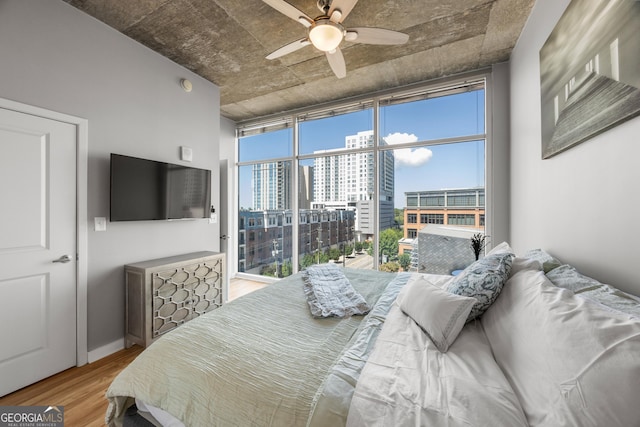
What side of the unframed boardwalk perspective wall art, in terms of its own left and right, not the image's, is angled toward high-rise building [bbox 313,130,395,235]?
right

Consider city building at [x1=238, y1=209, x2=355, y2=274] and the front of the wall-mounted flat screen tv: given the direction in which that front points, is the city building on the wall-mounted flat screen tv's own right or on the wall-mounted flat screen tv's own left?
on the wall-mounted flat screen tv's own left

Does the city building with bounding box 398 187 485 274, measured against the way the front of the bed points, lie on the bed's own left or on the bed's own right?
on the bed's own right

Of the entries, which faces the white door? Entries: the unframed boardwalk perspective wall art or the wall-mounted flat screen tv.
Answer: the unframed boardwalk perspective wall art

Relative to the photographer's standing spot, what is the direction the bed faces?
facing to the left of the viewer

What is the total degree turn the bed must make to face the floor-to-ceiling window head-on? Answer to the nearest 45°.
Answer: approximately 90° to its right

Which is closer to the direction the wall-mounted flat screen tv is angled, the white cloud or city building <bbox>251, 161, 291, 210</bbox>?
the white cloud

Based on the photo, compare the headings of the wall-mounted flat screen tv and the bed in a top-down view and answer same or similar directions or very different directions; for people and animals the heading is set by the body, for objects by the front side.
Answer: very different directions

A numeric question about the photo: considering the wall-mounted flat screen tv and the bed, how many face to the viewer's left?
1

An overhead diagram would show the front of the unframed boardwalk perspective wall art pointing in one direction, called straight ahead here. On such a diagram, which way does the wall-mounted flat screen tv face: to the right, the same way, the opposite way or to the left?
the opposite way

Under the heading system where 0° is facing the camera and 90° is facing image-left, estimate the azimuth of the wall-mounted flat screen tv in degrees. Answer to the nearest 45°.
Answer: approximately 315°

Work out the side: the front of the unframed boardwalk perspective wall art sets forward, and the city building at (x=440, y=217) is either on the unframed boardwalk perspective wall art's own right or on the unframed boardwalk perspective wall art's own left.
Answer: on the unframed boardwalk perspective wall art's own right

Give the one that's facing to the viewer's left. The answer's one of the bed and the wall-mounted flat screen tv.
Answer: the bed

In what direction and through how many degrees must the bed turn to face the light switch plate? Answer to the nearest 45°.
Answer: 0° — it already faces it

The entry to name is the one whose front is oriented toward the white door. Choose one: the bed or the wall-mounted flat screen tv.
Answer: the bed
